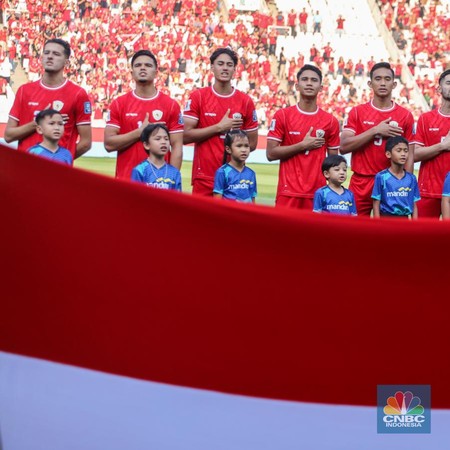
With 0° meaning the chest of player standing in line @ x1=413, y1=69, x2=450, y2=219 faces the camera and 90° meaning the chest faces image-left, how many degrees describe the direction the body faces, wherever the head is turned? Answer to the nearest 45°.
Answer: approximately 0°

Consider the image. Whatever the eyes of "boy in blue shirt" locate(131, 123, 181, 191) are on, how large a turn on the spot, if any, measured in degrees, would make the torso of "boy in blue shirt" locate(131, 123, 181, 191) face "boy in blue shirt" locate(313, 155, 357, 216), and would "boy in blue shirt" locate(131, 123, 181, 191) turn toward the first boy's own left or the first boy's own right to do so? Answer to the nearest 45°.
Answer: approximately 45° to the first boy's own left

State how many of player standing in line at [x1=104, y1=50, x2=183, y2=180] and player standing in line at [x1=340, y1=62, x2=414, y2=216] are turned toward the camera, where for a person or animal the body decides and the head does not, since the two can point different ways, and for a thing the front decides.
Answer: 2

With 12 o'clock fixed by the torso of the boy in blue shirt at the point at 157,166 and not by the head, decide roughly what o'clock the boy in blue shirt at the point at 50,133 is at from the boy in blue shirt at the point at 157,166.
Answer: the boy in blue shirt at the point at 50,133 is roughly at 4 o'clock from the boy in blue shirt at the point at 157,166.

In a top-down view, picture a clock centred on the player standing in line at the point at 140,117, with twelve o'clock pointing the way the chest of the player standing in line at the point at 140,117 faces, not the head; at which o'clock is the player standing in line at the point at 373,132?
the player standing in line at the point at 373,132 is roughly at 9 o'clock from the player standing in line at the point at 140,117.

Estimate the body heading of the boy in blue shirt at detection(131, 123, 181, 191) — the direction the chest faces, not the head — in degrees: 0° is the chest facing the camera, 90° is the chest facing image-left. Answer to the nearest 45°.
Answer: approximately 315°

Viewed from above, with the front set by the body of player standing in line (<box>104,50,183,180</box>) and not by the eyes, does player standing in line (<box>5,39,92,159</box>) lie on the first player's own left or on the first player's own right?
on the first player's own right

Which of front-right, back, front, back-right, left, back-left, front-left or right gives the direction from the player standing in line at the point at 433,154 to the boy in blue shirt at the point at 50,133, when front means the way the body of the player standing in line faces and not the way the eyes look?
front-right

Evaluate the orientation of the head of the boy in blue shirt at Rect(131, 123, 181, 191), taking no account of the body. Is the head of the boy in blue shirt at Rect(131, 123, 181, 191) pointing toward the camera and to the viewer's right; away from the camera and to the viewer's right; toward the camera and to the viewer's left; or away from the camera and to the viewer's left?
toward the camera and to the viewer's right
